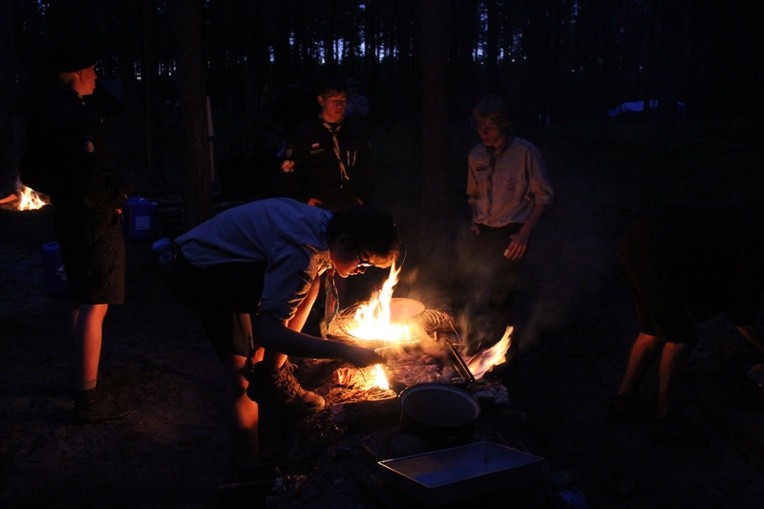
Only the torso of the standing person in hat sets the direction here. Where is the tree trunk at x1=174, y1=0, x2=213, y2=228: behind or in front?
in front

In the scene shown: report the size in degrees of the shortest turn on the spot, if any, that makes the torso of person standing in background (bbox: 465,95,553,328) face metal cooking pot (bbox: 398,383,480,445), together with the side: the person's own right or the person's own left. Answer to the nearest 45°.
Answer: approximately 45° to the person's own left

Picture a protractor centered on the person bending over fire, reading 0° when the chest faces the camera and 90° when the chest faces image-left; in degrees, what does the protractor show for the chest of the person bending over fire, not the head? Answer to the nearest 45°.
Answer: approximately 270°

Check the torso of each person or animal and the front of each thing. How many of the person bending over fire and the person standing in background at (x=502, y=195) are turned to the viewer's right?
1

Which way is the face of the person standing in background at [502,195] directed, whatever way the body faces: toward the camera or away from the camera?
toward the camera

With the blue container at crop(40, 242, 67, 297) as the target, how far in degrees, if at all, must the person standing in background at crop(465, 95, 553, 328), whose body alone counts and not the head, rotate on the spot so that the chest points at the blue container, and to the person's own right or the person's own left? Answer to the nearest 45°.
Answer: approximately 45° to the person's own right

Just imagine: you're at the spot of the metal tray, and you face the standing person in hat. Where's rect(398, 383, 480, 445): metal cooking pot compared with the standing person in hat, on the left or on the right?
right

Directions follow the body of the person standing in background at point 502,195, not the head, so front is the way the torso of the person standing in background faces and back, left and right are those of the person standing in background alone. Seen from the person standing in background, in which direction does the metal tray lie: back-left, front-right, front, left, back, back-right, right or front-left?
front-left

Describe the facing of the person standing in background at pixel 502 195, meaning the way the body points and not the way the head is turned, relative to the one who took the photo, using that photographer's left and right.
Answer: facing the viewer and to the left of the viewer
